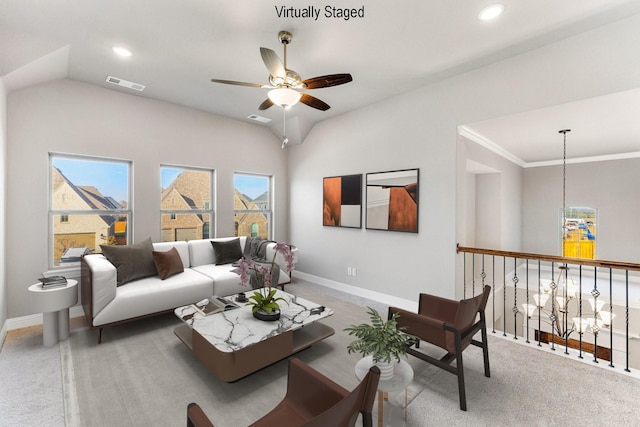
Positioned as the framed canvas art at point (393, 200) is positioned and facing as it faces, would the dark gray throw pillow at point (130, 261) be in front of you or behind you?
in front

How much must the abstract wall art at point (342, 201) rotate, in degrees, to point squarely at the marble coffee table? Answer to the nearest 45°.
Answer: approximately 45° to its left

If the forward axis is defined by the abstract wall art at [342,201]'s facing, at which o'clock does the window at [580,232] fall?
The window is roughly at 7 o'clock from the abstract wall art.

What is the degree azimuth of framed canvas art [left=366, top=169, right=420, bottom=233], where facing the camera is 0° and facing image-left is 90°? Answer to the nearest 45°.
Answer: approximately 45°

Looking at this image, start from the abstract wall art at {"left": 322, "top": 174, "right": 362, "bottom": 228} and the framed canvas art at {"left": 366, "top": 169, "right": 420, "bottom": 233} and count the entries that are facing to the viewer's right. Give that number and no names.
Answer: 0

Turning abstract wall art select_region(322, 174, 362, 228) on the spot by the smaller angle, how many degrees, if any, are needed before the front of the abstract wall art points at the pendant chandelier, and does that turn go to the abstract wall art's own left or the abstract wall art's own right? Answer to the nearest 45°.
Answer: approximately 135° to the abstract wall art's own left

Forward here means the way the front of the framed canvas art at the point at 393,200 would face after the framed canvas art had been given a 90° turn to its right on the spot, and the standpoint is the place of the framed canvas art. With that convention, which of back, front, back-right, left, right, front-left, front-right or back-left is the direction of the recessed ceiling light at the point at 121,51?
left

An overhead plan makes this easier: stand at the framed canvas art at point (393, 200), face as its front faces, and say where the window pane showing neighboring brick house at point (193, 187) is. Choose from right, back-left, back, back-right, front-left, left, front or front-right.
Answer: front-right

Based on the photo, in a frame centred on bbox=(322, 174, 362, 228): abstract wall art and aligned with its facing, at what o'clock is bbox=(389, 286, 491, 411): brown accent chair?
The brown accent chair is roughly at 10 o'clock from the abstract wall art.

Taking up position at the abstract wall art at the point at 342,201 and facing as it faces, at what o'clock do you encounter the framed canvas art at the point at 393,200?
The framed canvas art is roughly at 9 o'clock from the abstract wall art.

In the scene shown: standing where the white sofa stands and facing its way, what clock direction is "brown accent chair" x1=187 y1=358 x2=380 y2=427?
The brown accent chair is roughly at 1 o'clock from the white sofa.

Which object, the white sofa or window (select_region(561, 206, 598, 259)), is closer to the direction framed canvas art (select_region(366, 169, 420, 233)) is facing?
the white sofa

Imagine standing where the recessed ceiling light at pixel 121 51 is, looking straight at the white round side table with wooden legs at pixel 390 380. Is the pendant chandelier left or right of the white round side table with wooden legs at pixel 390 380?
left

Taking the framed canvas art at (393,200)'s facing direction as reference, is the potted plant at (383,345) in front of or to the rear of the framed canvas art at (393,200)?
in front

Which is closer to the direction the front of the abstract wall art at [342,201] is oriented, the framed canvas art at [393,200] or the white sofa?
the white sofa

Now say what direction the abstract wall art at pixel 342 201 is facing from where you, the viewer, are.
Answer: facing the viewer and to the left of the viewer

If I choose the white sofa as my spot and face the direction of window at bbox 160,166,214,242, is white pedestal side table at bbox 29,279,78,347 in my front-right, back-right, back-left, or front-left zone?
back-left

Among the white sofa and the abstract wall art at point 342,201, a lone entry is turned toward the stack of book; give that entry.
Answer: the abstract wall art

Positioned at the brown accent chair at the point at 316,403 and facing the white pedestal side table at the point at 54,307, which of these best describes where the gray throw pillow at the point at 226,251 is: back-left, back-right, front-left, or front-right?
front-right

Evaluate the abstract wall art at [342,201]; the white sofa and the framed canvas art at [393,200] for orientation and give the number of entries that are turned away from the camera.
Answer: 0
